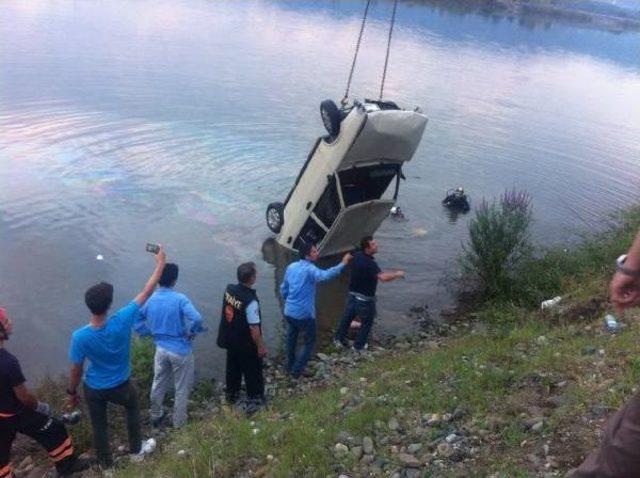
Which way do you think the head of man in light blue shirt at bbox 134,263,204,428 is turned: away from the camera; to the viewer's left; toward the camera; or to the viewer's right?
away from the camera

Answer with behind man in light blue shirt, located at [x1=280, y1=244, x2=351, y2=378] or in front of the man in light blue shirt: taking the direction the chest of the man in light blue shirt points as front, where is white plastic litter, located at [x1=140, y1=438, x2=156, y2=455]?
behind

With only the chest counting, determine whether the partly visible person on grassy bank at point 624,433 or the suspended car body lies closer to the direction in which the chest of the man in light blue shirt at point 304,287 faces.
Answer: the suspended car body

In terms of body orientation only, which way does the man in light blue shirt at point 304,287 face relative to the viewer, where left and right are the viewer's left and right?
facing away from the viewer and to the right of the viewer

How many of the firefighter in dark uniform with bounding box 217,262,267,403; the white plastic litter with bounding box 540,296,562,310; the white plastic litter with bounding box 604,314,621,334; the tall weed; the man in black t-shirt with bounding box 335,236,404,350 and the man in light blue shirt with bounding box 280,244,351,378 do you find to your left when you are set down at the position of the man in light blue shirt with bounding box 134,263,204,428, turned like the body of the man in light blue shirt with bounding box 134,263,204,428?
0

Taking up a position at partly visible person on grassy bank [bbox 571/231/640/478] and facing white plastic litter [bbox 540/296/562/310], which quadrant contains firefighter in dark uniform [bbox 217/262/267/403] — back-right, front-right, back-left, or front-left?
front-left

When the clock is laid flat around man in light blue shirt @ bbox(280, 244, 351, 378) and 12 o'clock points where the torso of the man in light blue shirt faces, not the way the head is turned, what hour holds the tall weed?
The tall weed is roughly at 12 o'clock from the man in light blue shirt.

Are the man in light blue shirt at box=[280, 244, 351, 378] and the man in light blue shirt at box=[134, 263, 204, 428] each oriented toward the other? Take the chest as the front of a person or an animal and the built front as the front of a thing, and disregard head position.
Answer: no

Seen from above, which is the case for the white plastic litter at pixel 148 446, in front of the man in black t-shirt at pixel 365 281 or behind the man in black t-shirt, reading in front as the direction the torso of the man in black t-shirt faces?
behind

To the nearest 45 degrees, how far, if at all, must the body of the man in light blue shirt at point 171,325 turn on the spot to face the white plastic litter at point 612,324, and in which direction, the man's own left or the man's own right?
approximately 90° to the man's own right

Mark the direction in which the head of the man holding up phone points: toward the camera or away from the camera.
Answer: away from the camera

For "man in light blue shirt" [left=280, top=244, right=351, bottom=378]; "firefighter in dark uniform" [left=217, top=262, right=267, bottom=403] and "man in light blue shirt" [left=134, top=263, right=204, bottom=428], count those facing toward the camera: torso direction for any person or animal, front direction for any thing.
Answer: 0

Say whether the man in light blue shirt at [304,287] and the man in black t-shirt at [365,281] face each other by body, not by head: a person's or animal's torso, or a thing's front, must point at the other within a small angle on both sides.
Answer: no

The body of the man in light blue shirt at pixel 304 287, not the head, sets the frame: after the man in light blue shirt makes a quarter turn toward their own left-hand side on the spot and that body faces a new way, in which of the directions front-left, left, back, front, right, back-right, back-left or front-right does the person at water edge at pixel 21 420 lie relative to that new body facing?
left

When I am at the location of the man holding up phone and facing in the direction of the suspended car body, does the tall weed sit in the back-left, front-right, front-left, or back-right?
front-right

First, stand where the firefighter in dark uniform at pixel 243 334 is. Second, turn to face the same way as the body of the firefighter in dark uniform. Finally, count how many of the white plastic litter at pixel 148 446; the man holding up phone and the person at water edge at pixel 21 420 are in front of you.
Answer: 0

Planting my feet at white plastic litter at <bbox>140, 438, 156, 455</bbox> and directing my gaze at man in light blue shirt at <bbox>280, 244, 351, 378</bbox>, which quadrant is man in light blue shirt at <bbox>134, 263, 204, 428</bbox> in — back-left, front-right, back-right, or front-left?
front-left

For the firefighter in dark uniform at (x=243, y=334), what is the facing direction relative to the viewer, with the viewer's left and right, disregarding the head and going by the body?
facing away from the viewer and to the right of the viewer

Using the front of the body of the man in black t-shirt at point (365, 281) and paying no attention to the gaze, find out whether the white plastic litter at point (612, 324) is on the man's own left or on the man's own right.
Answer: on the man's own right

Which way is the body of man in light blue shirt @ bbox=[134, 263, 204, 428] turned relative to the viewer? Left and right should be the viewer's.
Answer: facing away from the viewer

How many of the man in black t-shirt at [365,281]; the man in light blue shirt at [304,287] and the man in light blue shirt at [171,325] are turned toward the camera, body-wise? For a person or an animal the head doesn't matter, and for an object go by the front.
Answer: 0
